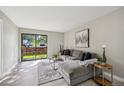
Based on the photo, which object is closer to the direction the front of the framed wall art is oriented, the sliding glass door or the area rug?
the area rug

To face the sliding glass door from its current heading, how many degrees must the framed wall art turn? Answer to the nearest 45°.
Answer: approximately 45° to its right

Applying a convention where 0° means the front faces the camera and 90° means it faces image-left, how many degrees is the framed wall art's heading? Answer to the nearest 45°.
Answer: approximately 45°

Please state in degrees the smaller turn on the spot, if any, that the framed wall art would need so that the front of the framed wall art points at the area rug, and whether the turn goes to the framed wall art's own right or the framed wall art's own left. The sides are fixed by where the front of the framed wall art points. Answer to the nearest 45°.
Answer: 0° — it already faces it
